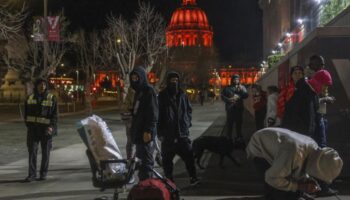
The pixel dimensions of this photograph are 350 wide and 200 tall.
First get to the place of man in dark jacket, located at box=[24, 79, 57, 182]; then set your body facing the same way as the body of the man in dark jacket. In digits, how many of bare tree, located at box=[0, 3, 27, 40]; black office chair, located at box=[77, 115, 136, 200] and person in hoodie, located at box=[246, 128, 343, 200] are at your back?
1

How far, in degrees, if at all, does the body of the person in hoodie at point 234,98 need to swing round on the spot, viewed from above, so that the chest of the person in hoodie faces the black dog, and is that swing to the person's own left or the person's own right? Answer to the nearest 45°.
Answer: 0° — they already face it

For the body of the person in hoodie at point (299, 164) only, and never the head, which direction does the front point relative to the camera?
to the viewer's right

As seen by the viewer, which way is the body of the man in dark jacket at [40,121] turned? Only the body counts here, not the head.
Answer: toward the camera

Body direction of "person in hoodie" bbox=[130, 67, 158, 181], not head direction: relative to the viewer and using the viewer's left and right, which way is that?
facing the viewer and to the left of the viewer

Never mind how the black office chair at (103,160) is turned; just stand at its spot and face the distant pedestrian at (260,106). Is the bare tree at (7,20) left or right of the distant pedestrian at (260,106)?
left

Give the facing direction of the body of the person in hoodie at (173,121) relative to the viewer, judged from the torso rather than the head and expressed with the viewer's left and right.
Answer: facing the viewer
